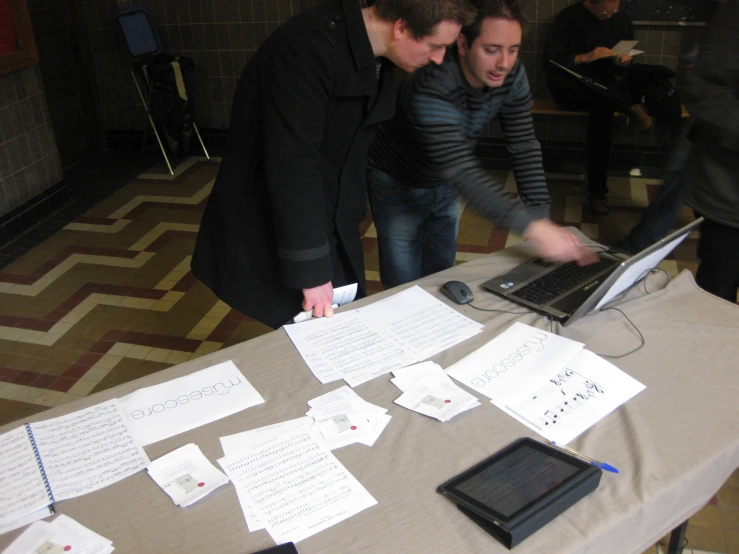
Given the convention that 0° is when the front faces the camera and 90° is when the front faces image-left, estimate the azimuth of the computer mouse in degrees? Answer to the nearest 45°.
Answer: approximately 315°

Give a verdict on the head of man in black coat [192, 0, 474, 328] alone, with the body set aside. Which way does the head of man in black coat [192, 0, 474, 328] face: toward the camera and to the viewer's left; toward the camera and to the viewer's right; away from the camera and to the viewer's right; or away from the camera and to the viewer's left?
toward the camera and to the viewer's right

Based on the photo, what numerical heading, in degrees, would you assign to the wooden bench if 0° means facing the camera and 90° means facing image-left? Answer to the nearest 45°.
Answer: approximately 0°

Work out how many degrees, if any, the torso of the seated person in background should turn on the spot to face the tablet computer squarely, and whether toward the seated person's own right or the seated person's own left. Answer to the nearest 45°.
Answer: approximately 45° to the seated person's own right

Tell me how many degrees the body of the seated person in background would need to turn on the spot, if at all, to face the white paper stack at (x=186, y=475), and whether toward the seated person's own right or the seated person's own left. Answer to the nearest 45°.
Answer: approximately 45° to the seated person's own right

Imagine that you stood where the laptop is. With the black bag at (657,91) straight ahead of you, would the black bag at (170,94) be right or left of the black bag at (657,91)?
left

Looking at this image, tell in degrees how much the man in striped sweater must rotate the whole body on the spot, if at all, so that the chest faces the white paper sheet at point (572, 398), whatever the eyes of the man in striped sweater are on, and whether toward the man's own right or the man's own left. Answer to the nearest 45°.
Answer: approximately 45° to the man's own right

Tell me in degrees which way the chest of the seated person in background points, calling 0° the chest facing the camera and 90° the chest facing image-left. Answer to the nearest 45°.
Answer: approximately 315°

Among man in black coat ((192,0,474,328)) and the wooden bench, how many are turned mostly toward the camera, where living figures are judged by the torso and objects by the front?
1

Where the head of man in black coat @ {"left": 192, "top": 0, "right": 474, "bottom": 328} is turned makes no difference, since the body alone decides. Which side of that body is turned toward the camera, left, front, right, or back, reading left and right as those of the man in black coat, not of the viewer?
right

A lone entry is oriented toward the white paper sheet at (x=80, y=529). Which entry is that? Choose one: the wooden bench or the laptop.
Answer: the wooden bench

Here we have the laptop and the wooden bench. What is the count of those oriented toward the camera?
1

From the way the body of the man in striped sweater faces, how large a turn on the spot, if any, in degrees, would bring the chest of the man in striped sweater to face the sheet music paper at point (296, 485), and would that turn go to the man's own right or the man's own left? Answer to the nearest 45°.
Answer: approximately 45° to the man's own right
